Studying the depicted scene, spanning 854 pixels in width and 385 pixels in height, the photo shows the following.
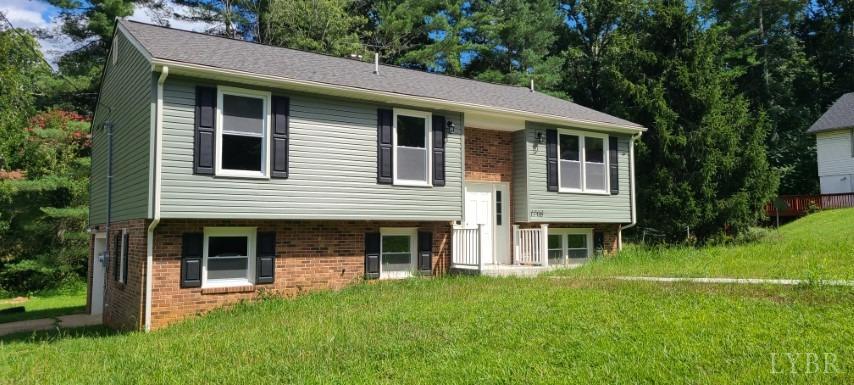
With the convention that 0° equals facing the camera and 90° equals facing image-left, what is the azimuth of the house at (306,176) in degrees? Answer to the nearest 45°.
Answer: approximately 315°

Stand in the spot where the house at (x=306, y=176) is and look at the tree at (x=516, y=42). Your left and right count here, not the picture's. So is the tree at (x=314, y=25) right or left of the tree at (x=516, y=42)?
left

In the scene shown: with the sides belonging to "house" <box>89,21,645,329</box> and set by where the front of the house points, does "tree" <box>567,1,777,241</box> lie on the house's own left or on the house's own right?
on the house's own left

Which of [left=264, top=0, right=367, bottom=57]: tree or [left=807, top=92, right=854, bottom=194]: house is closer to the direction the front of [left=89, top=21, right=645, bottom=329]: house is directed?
the house

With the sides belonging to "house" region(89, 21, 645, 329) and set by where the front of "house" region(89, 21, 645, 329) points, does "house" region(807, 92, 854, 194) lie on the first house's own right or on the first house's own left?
on the first house's own left

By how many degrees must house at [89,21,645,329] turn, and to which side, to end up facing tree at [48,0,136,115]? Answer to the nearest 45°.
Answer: approximately 180°

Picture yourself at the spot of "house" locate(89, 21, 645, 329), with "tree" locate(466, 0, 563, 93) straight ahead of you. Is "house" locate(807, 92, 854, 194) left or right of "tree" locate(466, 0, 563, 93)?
right
